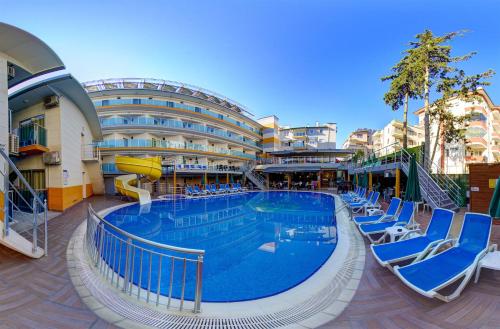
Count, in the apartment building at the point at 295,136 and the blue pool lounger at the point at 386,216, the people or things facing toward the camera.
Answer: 1

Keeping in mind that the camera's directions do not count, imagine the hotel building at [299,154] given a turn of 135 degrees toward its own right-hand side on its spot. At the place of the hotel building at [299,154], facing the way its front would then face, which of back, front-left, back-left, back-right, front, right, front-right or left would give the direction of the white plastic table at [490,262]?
back-left

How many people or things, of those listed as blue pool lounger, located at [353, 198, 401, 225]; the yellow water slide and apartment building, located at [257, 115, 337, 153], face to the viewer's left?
1

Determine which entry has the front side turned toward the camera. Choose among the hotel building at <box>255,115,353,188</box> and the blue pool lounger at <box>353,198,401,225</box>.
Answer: the hotel building

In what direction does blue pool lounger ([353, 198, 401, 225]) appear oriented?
to the viewer's left

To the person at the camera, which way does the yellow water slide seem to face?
facing the viewer and to the right of the viewer

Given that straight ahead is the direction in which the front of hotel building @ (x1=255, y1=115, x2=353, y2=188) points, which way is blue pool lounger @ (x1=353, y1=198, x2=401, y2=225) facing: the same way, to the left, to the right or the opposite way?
to the right

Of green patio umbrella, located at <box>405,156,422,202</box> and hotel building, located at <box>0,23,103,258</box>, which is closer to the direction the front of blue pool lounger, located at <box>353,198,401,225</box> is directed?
the hotel building

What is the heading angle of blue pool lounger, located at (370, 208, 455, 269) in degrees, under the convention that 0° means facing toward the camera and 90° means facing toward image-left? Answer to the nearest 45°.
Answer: approximately 45°

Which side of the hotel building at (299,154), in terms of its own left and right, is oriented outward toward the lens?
front

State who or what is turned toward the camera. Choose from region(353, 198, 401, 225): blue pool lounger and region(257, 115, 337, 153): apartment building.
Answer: the apartment building

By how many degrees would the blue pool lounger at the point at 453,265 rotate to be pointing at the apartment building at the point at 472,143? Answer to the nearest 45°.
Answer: approximately 135° to its right

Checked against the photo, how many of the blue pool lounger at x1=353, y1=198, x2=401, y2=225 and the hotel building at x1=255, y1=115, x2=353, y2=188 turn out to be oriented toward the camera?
1

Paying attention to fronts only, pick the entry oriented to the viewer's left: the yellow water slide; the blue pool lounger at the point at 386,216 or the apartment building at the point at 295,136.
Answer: the blue pool lounger

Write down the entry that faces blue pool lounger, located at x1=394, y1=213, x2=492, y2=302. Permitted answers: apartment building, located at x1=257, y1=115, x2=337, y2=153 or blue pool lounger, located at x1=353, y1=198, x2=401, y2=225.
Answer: the apartment building

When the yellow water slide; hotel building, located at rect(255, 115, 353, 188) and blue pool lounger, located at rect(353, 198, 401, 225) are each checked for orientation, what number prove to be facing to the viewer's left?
1
